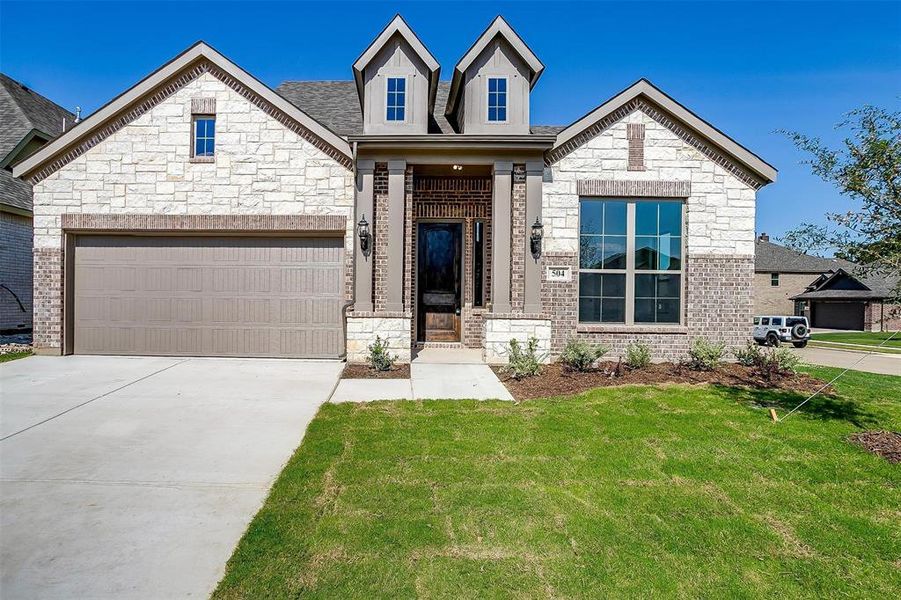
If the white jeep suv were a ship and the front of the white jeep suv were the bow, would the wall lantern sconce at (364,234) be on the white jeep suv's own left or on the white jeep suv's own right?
on the white jeep suv's own left

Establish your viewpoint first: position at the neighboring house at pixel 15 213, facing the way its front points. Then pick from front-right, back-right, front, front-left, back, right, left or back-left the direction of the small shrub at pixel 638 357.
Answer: front-left

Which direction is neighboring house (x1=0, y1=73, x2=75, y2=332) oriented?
toward the camera

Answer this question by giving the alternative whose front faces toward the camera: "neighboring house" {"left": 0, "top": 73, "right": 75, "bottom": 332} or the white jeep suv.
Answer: the neighboring house

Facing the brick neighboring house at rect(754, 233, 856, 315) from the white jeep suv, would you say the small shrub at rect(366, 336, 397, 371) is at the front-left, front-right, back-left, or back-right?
back-left

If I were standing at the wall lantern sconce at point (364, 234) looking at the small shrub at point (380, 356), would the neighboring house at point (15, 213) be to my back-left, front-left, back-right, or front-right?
back-right

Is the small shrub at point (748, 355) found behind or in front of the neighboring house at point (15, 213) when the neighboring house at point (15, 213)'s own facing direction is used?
in front

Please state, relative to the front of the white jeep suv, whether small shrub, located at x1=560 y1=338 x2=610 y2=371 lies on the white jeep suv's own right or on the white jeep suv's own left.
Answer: on the white jeep suv's own left

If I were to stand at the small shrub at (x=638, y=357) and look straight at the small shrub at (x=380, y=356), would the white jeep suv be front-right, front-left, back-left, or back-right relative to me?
back-right

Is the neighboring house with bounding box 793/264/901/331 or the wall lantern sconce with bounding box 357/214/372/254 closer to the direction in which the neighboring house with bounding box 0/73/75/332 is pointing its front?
the wall lantern sconce

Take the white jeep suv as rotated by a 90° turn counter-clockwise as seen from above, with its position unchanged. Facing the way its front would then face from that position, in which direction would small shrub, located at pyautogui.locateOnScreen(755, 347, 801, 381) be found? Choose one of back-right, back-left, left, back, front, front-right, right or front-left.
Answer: front-left

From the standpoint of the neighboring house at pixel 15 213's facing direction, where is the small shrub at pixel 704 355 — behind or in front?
in front

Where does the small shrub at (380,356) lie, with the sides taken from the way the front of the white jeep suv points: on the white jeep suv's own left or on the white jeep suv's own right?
on the white jeep suv's own left

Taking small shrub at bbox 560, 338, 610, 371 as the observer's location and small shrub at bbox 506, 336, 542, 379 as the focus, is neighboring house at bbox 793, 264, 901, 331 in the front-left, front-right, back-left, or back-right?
back-right

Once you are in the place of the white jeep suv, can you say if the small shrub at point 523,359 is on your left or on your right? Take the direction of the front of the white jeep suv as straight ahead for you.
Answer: on your left
